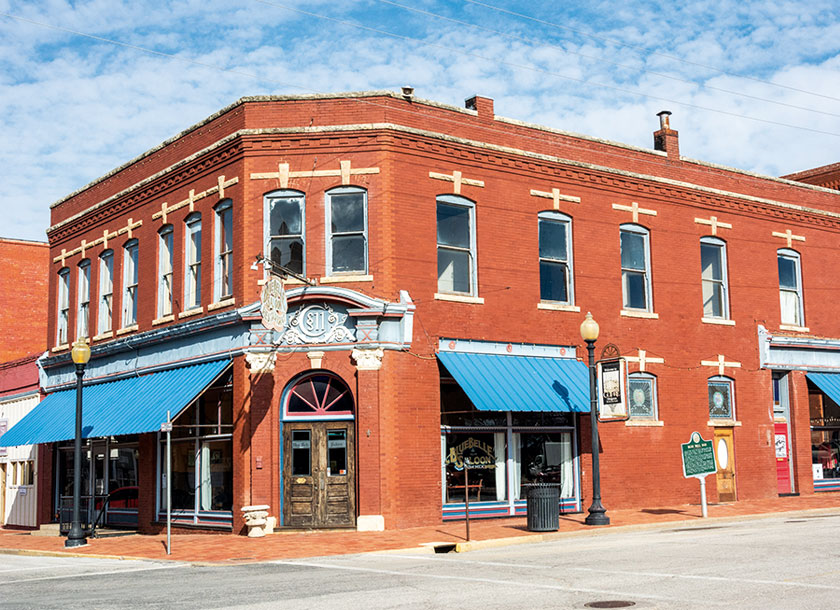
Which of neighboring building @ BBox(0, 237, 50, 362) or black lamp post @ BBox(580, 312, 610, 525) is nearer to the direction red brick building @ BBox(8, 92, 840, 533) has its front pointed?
the black lamp post

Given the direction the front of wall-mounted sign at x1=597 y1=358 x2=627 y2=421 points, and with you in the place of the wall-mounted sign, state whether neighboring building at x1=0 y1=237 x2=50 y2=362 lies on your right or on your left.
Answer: on your right

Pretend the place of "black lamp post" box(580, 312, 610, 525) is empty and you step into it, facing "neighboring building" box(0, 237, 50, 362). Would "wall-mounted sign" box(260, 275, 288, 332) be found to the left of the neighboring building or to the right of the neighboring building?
left

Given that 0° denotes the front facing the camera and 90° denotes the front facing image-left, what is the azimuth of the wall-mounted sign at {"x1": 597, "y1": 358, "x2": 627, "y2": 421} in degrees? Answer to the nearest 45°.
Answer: approximately 0°

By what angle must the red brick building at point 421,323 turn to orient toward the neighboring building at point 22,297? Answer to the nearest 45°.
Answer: approximately 135° to its right

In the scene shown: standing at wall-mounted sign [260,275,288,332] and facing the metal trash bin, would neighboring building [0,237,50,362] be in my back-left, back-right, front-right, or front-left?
back-left

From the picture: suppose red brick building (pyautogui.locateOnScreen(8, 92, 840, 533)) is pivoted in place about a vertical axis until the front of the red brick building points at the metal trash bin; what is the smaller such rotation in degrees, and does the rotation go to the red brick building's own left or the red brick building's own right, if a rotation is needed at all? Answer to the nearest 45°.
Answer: approximately 45° to the red brick building's own left

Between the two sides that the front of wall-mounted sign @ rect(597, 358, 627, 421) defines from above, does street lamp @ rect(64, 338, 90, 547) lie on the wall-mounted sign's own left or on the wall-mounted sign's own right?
on the wall-mounted sign's own right
